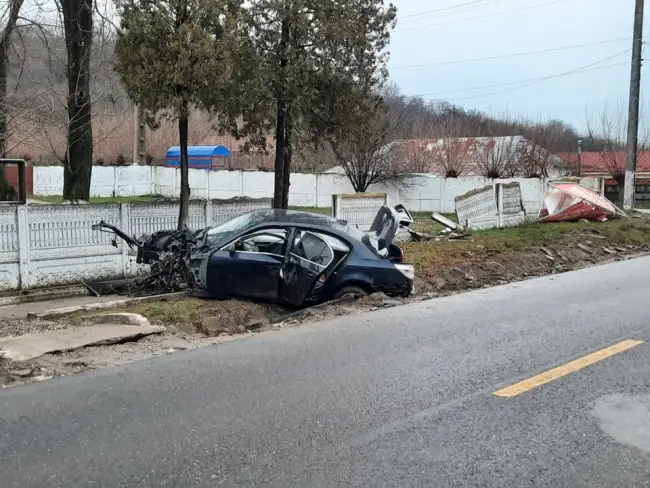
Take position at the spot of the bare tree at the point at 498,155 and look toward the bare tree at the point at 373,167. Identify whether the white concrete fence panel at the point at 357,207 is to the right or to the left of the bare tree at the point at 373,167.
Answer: left

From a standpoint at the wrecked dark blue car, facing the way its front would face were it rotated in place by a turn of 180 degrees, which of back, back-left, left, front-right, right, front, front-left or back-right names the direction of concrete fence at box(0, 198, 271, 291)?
back-left

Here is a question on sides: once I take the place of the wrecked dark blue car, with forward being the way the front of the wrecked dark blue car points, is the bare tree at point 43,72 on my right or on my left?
on my right

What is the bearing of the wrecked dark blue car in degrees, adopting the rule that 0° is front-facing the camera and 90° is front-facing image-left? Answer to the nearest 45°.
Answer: approximately 90°

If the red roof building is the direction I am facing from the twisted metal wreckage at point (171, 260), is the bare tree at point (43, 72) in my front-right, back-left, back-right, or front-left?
front-left

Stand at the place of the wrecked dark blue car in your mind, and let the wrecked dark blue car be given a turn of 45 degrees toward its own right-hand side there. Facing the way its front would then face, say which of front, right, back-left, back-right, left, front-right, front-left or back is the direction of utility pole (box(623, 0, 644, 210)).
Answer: right

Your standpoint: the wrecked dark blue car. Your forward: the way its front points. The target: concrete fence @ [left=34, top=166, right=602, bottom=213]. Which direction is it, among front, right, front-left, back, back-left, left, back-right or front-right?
right

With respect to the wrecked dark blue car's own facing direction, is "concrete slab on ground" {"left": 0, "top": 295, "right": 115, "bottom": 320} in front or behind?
in front

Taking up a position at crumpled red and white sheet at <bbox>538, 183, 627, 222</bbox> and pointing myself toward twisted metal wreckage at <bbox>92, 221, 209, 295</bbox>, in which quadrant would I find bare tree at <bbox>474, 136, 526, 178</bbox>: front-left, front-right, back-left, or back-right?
back-right

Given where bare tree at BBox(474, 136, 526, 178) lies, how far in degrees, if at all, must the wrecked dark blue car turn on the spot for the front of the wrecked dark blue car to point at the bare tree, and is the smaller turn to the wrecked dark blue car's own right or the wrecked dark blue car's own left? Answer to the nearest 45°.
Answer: approximately 90° to the wrecked dark blue car's own right

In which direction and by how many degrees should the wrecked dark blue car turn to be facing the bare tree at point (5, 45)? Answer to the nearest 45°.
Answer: approximately 45° to its right

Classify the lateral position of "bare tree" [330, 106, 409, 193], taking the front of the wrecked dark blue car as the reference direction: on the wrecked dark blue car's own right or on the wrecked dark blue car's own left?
on the wrecked dark blue car's own right
